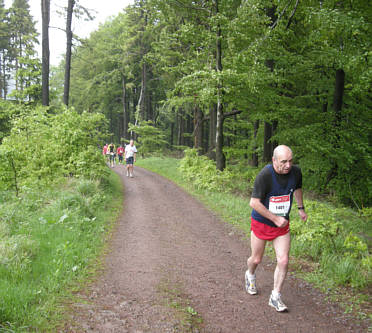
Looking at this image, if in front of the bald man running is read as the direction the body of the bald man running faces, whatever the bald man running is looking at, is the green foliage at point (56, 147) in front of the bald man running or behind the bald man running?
behind

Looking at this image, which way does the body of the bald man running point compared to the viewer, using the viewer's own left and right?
facing the viewer and to the right of the viewer
